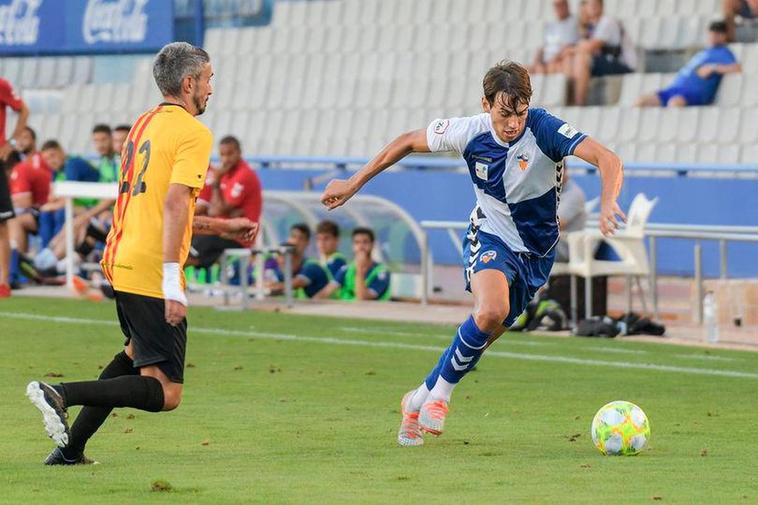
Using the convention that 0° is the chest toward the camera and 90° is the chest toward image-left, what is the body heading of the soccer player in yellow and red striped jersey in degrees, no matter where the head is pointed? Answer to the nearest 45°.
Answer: approximately 225°

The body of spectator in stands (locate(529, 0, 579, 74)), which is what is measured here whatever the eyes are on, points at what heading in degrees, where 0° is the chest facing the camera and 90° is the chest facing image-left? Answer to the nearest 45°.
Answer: approximately 45°

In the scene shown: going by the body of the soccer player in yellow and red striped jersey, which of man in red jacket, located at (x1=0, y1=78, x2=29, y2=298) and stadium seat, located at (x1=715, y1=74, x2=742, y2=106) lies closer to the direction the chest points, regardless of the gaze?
the stadium seat

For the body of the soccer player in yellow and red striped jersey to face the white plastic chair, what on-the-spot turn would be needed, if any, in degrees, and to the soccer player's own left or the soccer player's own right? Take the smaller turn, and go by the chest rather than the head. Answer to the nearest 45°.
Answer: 0° — they already face it
